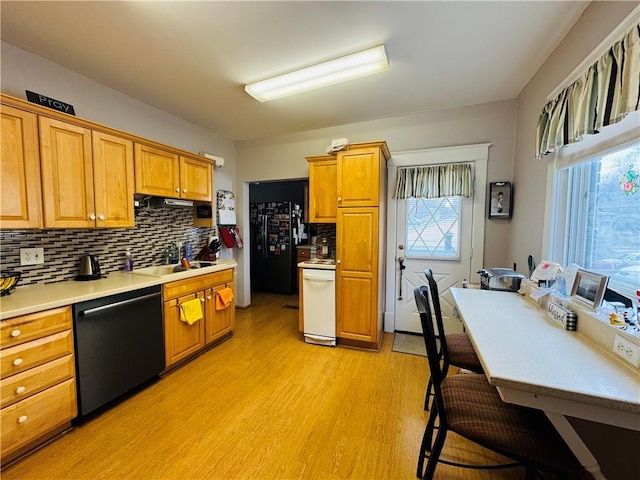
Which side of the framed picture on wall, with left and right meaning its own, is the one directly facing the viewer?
front

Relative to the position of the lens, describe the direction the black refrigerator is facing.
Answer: facing the viewer

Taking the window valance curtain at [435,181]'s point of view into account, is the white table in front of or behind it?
in front

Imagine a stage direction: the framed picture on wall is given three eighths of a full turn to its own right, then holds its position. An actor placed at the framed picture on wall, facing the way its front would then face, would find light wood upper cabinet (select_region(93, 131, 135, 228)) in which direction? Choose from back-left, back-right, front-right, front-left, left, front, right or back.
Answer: left

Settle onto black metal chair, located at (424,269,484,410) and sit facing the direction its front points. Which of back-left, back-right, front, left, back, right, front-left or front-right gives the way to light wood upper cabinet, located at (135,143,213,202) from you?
back

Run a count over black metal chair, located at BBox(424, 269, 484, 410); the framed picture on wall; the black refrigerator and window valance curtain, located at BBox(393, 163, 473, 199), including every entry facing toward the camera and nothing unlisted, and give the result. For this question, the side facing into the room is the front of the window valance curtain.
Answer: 3

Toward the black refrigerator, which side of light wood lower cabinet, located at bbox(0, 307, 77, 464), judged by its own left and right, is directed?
left

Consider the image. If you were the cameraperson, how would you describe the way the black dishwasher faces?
facing the viewer and to the right of the viewer

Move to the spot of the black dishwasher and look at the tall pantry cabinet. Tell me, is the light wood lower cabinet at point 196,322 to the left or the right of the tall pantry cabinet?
left

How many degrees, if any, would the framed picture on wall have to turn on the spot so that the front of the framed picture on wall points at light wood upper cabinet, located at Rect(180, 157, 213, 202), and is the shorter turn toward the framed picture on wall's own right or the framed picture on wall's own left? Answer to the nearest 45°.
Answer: approximately 45° to the framed picture on wall's own right

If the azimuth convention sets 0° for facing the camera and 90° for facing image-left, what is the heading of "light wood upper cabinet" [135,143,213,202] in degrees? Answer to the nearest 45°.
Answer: approximately 315°

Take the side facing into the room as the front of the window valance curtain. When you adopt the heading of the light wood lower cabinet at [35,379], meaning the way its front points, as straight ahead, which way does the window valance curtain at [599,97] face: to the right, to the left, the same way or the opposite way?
the opposite way

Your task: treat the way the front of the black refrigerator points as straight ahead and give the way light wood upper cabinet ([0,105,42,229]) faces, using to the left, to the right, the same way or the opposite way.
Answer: to the left

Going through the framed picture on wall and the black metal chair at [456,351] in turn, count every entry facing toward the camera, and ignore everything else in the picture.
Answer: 1

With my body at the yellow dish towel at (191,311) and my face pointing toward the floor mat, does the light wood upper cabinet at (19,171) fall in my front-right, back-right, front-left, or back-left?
back-right
